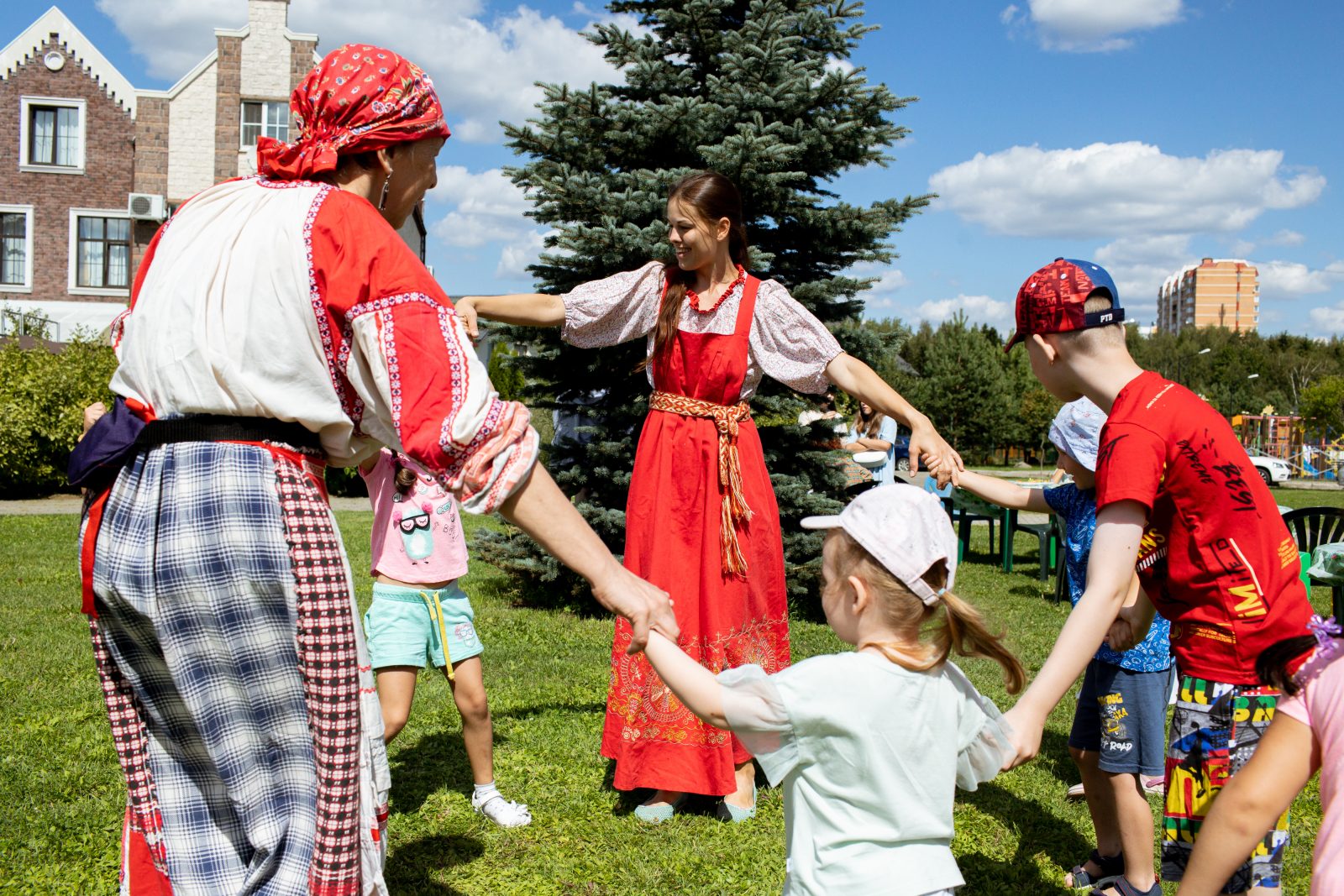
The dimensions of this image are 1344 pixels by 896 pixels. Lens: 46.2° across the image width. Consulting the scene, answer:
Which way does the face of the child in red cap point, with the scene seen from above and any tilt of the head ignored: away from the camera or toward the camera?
away from the camera

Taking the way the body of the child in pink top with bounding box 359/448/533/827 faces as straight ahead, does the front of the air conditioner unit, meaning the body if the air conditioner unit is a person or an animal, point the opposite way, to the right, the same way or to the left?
the same way

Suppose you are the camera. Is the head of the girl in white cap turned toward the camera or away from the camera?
away from the camera

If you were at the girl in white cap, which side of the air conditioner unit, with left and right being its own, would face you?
front

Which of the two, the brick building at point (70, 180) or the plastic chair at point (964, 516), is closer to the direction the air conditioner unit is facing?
the plastic chair

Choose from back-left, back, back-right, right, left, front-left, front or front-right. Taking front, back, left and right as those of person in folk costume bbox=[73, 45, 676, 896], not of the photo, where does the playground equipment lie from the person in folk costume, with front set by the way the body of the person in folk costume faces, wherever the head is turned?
front

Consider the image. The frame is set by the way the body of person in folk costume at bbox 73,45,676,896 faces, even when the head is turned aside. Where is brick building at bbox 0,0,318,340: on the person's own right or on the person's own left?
on the person's own left

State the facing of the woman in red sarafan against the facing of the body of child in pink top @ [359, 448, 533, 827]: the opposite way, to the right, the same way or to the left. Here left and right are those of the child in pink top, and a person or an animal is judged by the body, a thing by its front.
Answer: the same way

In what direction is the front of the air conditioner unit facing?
toward the camera

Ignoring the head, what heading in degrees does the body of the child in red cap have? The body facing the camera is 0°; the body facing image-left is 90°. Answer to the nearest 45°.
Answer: approximately 135°

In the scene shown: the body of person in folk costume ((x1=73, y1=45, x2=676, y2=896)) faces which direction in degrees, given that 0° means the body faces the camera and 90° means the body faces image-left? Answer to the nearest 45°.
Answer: approximately 225°

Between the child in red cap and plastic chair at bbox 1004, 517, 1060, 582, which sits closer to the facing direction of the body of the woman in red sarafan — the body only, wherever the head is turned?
the child in red cap

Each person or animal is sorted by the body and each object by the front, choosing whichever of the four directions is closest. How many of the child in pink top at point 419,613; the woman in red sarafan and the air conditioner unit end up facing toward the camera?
3

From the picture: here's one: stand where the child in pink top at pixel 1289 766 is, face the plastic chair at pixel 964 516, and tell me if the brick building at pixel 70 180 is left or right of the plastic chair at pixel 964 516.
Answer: left

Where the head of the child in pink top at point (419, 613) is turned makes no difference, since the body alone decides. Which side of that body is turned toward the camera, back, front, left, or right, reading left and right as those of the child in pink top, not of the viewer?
front

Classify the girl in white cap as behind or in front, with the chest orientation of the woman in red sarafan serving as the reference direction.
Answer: in front

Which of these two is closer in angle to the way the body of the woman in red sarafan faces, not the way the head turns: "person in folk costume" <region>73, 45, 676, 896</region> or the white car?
the person in folk costume
